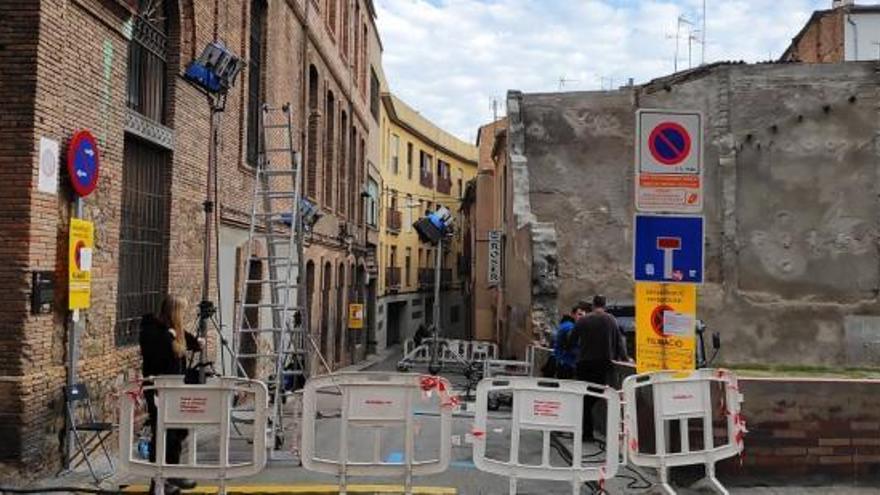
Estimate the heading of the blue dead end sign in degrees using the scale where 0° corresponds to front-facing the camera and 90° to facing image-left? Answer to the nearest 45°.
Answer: approximately 0°

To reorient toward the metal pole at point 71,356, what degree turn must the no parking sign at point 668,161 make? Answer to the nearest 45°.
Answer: approximately 90° to its right

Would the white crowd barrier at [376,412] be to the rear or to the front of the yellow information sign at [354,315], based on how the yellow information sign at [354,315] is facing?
to the front

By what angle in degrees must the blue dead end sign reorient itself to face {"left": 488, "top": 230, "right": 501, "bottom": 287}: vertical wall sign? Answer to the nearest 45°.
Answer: approximately 180°

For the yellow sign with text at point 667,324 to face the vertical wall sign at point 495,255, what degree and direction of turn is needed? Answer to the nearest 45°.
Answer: approximately 180°

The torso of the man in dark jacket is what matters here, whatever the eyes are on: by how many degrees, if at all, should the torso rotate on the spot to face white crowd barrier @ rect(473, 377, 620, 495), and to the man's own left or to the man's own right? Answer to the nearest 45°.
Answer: approximately 180°

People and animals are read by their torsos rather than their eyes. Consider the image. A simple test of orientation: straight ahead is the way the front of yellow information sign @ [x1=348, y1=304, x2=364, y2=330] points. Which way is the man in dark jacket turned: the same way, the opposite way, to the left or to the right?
the opposite way

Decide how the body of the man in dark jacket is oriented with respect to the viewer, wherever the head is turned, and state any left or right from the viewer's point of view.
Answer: facing away from the viewer

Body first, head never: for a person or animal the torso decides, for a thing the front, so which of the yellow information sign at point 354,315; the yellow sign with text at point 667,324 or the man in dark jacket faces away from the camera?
the man in dark jacket

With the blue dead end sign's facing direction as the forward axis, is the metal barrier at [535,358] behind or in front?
behind

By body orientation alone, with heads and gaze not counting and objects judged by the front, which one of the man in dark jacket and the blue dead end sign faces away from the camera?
the man in dark jacket
